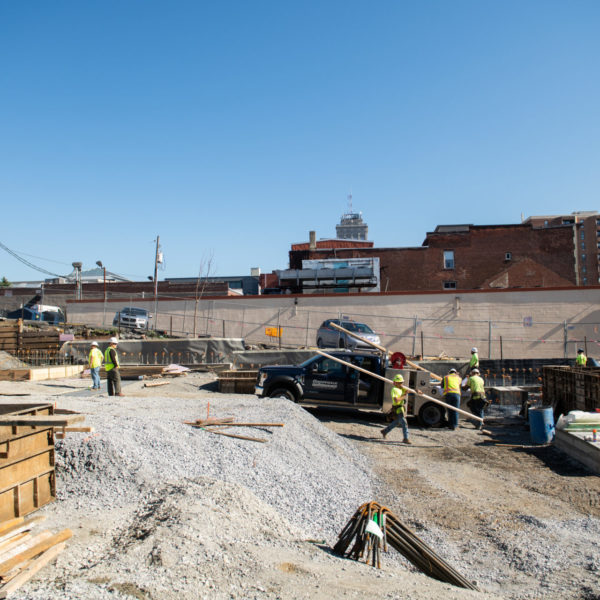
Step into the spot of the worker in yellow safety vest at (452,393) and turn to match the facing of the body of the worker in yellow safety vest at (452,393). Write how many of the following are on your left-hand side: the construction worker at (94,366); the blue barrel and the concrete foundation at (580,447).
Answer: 1

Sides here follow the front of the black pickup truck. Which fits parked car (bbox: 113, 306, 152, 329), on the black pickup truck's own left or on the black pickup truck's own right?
on the black pickup truck's own right

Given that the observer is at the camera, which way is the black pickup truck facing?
facing to the left of the viewer
